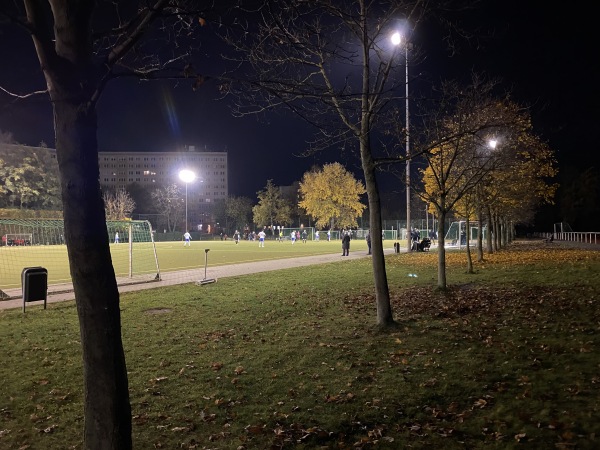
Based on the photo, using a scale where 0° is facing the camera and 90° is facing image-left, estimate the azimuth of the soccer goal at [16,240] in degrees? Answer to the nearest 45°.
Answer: approximately 0°

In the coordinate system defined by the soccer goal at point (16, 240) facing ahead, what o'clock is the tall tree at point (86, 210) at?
The tall tree is roughly at 12 o'clock from the soccer goal.

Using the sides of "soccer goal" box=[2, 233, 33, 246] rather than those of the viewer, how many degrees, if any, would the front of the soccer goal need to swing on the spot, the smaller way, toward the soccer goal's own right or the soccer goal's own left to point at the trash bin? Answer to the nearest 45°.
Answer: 0° — it already faces it

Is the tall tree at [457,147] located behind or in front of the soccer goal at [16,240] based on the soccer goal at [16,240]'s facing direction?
in front

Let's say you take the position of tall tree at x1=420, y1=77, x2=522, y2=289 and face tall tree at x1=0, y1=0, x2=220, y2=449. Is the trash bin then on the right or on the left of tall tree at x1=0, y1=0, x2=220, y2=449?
right
